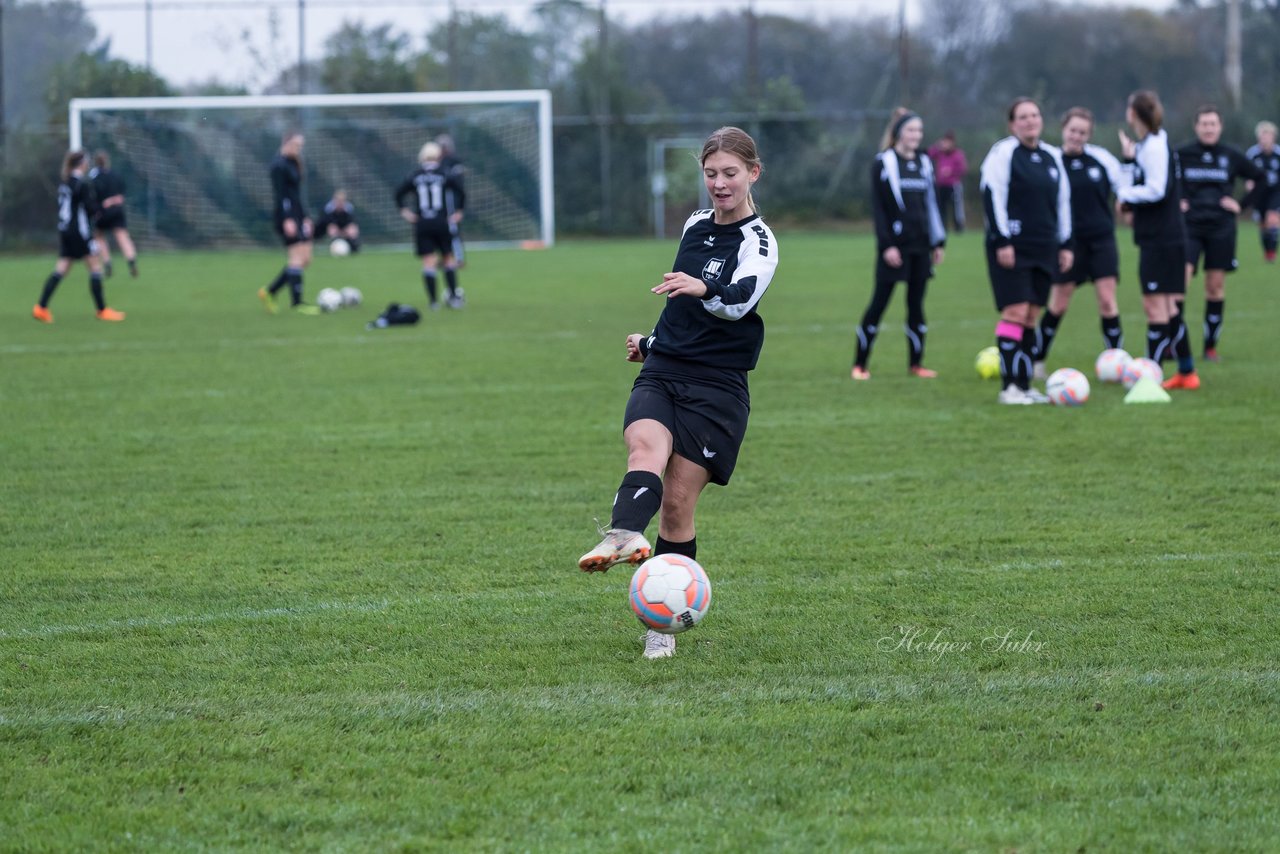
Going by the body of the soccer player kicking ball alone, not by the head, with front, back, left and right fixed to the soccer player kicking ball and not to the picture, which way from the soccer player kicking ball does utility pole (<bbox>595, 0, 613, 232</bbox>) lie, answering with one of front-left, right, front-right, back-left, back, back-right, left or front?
back-right

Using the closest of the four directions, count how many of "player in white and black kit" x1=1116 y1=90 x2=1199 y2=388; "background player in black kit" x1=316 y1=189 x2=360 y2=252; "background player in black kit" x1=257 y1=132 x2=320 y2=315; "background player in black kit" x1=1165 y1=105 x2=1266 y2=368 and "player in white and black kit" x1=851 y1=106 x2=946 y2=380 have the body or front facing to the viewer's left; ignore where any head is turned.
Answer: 1

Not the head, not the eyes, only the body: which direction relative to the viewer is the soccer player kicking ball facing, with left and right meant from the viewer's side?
facing the viewer and to the left of the viewer

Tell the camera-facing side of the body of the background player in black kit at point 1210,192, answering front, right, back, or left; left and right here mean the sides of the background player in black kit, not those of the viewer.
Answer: front

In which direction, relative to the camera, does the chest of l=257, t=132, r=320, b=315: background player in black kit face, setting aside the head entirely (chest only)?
to the viewer's right

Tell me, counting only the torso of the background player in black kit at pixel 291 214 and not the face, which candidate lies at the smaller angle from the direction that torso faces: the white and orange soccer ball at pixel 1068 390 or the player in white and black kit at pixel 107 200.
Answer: the white and orange soccer ball

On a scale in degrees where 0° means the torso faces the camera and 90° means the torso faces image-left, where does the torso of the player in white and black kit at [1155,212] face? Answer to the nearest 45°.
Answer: approximately 90°

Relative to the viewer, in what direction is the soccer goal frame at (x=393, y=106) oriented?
toward the camera
